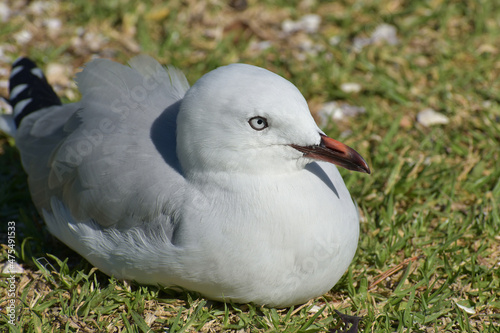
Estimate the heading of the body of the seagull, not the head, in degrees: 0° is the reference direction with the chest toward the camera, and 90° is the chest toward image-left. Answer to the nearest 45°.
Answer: approximately 315°
